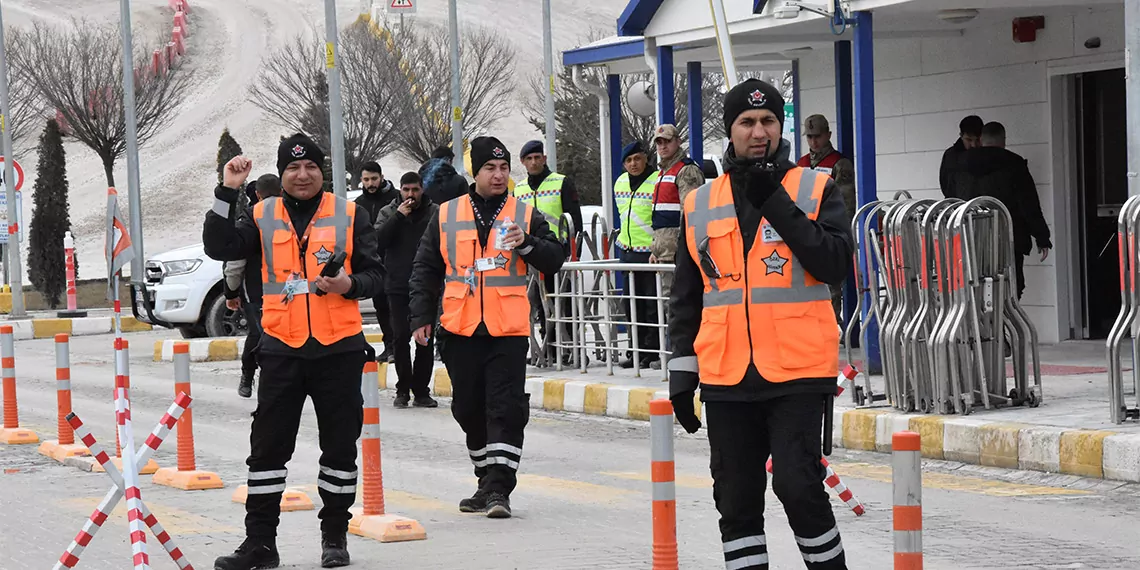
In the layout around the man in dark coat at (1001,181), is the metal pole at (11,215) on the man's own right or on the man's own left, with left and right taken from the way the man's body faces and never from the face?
on the man's own left

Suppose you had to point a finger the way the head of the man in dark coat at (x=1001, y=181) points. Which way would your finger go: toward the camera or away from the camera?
away from the camera

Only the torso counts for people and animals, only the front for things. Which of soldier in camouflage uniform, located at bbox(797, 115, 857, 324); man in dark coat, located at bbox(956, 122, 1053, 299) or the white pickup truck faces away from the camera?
the man in dark coat

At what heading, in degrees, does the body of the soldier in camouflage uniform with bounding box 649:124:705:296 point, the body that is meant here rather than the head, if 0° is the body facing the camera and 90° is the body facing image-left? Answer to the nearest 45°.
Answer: approximately 45°

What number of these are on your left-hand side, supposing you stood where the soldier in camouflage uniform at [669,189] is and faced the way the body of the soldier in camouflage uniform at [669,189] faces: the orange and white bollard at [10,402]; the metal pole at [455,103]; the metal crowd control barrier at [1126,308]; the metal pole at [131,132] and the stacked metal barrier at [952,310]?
2

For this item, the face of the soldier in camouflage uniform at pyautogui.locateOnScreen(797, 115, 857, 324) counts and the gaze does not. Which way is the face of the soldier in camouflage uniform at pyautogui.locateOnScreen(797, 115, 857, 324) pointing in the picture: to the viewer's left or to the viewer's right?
to the viewer's left

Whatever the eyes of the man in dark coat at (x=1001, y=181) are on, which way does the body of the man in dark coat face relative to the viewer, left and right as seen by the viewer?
facing away from the viewer

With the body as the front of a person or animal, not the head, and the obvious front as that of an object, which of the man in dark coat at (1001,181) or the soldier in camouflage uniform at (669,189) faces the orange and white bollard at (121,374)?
the soldier in camouflage uniform

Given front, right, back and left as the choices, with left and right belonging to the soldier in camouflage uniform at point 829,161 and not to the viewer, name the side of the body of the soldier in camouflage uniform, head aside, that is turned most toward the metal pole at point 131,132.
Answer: right
